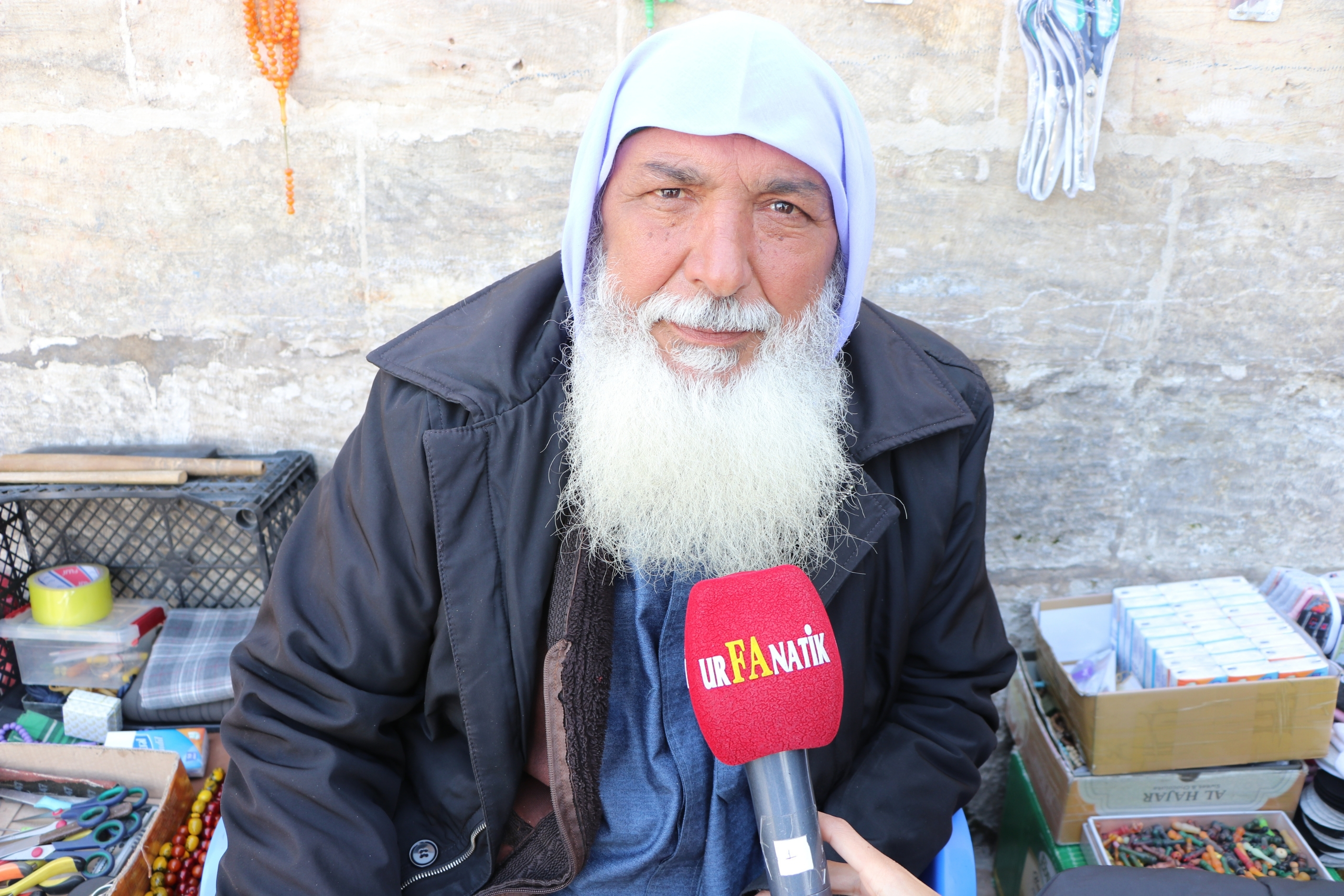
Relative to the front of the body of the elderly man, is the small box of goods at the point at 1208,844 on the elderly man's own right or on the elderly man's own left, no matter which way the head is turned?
on the elderly man's own left

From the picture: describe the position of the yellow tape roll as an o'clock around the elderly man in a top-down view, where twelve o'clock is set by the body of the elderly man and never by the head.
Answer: The yellow tape roll is roughly at 4 o'clock from the elderly man.

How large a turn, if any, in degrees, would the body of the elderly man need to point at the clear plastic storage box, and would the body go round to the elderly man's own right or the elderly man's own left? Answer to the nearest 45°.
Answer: approximately 135° to the elderly man's own right

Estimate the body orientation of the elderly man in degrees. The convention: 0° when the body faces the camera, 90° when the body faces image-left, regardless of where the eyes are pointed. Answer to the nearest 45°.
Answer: approximately 0°

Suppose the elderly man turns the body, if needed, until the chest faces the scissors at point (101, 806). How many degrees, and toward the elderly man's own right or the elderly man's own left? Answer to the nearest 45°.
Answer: approximately 90° to the elderly man's own right

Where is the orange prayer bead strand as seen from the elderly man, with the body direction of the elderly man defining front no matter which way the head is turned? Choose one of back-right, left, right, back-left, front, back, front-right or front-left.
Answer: back-right

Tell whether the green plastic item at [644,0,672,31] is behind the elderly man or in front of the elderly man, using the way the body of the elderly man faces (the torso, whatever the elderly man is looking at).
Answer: behind

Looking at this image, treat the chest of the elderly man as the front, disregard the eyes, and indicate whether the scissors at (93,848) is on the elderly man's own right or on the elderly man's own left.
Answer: on the elderly man's own right
